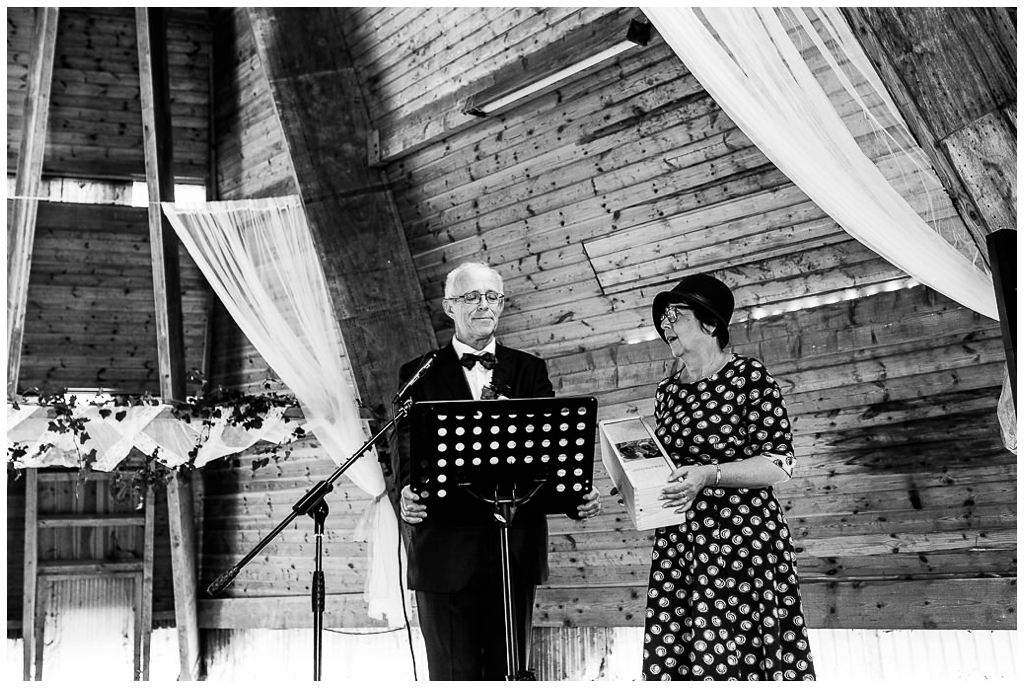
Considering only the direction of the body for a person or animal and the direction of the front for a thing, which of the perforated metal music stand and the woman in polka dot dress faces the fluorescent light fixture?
the perforated metal music stand

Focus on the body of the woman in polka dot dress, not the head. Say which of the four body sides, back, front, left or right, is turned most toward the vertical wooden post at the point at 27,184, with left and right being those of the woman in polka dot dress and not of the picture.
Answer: right

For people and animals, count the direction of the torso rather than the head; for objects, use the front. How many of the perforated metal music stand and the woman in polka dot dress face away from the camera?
1

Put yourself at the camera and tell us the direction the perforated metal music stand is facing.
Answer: facing away from the viewer

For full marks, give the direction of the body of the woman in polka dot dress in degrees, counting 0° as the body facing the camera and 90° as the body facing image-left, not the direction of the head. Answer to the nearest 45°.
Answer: approximately 45°

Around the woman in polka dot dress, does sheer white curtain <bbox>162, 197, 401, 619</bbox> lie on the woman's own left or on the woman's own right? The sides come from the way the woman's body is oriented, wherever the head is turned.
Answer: on the woman's own right

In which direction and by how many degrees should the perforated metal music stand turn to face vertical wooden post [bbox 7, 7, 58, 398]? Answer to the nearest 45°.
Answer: approximately 45° to its left

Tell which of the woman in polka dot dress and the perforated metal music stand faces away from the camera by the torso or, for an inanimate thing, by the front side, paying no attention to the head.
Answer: the perforated metal music stand
